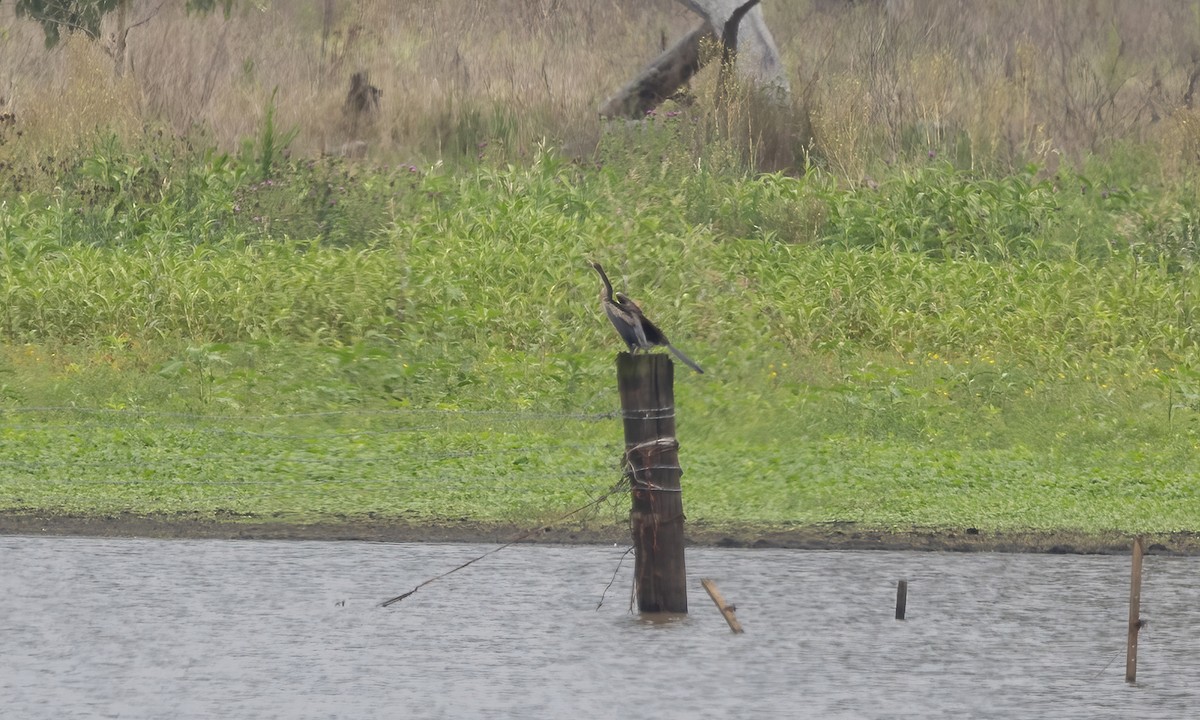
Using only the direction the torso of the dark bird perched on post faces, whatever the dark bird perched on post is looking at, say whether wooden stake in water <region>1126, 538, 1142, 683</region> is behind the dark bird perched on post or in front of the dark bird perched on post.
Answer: behind

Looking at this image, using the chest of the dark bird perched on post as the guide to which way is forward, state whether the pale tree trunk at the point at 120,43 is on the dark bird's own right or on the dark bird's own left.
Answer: on the dark bird's own right

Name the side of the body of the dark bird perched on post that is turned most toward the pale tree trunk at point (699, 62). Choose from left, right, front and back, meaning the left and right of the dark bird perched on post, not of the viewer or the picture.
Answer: right

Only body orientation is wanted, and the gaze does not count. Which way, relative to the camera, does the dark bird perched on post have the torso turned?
to the viewer's left

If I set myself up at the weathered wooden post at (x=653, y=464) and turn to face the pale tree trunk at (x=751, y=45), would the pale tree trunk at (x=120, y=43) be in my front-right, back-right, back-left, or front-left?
front-left

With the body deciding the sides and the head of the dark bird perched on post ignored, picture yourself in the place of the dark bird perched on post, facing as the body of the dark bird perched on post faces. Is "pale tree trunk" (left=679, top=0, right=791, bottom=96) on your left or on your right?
on your right
